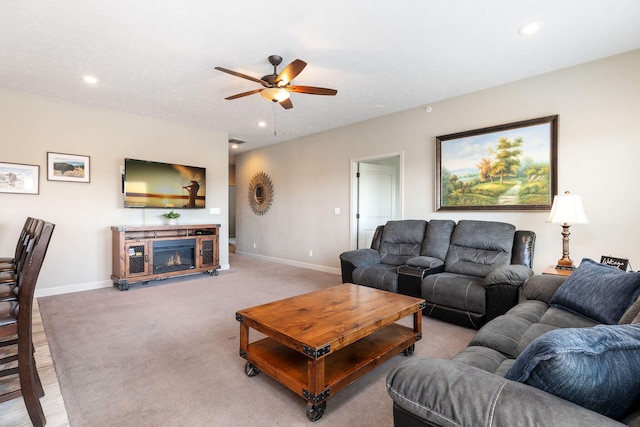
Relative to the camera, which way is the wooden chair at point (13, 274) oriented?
to the viewer's left

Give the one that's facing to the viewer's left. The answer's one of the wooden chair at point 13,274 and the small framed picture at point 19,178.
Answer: the wooden chair

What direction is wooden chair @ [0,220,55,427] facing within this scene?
to the viewer's left

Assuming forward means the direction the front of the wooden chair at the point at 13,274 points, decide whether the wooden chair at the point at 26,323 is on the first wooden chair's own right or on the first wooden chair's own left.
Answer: on the first wooden chair's own left

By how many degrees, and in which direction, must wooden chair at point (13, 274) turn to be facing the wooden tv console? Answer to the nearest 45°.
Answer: approximately 135° to its right

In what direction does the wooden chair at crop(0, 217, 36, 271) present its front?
to the viewer's left

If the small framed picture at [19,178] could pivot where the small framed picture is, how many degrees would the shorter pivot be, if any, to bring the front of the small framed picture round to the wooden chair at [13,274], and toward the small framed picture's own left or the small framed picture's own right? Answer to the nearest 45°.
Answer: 0° — it already faces it

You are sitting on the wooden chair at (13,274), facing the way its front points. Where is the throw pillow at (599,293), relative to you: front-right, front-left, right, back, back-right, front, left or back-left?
back-left

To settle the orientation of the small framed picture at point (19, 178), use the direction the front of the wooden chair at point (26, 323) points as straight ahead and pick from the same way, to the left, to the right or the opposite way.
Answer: to the left
